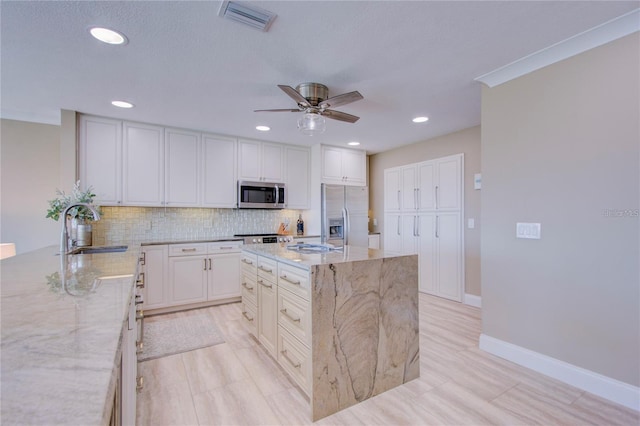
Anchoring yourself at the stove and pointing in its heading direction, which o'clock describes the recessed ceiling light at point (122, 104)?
The recessed ceiling light is roughly at 2 o'clock from the stove.

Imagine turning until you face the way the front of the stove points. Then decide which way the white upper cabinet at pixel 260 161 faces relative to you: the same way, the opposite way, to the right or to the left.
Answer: the same way

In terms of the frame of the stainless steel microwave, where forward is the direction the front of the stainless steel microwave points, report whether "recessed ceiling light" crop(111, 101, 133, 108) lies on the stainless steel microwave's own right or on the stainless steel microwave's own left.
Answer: on the stainless steel microwave's own right

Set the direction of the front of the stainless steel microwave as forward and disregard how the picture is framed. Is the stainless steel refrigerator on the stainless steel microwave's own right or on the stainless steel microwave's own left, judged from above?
on the stainless steel microwave's own left

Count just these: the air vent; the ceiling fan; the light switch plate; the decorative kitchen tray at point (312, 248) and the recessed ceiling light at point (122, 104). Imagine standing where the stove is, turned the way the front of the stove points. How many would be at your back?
0

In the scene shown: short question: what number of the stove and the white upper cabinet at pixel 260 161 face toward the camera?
2

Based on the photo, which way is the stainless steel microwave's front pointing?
toward the camera

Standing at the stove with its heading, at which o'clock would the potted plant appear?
The potted plant is roughly at 2 o'clock from the stove.

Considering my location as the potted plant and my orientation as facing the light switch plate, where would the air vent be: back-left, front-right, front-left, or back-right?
front-right

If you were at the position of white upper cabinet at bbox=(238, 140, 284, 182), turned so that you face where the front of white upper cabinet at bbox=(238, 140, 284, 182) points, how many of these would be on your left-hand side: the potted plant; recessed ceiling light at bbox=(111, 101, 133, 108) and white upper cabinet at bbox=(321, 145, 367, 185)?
1

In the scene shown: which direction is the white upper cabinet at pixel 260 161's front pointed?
toward the camera

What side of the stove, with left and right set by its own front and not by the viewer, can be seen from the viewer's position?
front

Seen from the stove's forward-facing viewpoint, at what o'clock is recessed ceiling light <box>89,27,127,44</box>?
The recessed ceiling light is roughly at 1 o'clock from the stove.

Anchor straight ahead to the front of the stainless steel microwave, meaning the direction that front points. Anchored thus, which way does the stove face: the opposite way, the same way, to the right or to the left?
the same way

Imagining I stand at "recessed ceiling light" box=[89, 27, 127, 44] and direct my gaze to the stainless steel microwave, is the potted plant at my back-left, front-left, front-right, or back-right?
front-left

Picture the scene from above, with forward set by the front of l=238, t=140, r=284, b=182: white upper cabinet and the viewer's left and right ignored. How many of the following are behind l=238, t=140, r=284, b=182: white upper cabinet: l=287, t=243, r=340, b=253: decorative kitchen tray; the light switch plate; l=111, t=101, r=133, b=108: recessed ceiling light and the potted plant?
0

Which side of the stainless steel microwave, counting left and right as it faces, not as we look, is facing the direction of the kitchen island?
front
